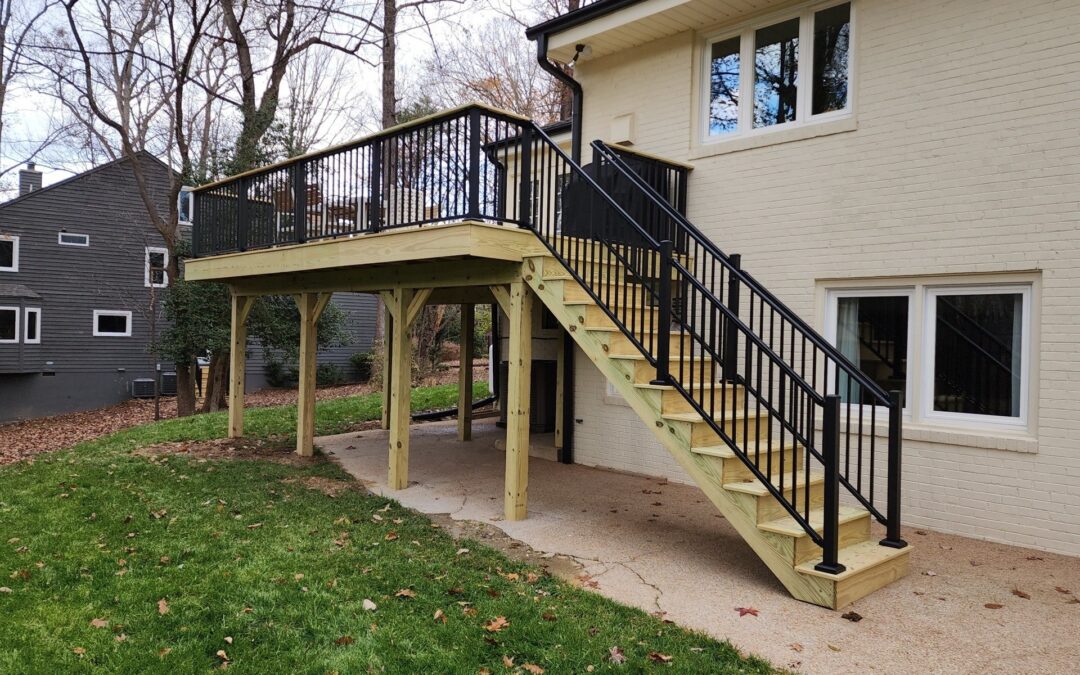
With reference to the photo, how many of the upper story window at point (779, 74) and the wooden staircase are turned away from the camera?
0

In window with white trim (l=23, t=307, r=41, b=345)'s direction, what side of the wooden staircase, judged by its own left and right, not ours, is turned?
back

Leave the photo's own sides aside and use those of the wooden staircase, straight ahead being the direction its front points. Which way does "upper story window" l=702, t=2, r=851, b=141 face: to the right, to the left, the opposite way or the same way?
to the right

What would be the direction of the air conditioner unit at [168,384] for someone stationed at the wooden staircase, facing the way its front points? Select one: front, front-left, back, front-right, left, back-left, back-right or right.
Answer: back

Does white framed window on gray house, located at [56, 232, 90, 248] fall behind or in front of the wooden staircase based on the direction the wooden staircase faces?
behind

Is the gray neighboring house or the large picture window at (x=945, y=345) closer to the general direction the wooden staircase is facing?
the large picture window

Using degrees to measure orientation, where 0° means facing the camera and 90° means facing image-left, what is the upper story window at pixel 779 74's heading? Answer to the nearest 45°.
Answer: approximately 45°

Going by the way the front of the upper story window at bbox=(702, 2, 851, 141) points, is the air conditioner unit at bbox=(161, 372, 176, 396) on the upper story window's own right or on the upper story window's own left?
on the upper story window's own right

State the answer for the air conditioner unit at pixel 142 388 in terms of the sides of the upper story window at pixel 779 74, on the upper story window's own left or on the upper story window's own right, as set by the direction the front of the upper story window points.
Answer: on the upper story window's own right

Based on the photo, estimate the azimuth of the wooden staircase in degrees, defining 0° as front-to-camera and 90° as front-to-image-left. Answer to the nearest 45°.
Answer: approximately 315°
